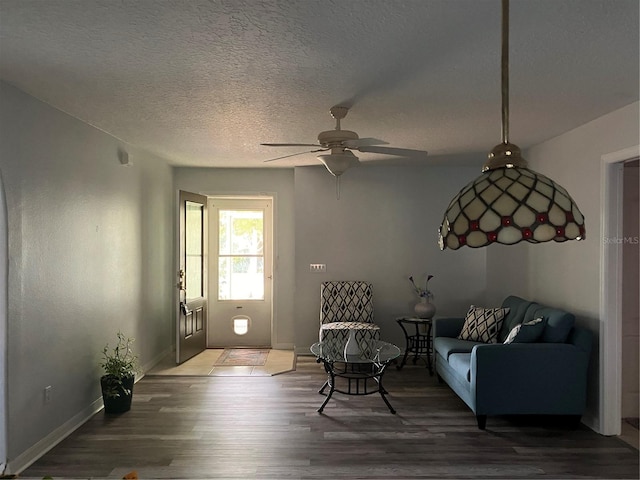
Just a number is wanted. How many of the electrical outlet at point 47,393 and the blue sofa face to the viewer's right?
1

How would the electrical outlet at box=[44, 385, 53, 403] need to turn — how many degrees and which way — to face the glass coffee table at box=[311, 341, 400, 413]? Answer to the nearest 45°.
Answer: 0° — it already faces it

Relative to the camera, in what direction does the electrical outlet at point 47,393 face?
facing to the right of the viewer

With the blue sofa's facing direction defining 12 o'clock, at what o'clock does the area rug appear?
The area rug is roughly at 2 o'clock from the blue sofa.

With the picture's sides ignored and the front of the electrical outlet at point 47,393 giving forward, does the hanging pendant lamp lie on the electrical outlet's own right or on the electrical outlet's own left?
on the electrical outlet's own right

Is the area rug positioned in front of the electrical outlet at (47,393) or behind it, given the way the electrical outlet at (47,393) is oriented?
in front

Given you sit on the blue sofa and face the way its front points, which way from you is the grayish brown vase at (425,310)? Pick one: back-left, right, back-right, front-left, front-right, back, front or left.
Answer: right

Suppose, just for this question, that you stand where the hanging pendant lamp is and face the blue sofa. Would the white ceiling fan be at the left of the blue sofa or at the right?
left

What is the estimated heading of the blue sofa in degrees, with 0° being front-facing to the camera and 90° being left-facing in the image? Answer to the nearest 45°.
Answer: approximately 45°

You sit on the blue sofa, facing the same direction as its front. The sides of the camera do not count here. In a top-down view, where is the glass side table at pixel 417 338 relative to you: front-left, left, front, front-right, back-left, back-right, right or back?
right

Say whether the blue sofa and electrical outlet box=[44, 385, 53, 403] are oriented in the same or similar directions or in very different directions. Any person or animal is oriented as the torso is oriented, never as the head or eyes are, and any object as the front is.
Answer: very different directions

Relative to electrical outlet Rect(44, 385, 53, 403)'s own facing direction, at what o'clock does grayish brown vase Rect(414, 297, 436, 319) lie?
The grayish brown vase is roughly at 12 o'clock from the electrical outlet.

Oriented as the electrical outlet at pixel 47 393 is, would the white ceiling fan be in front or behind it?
in front

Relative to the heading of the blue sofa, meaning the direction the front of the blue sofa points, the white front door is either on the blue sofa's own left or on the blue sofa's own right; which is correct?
on the blue sofa's own right

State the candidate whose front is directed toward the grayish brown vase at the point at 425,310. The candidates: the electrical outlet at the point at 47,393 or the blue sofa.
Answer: the electrical outlet

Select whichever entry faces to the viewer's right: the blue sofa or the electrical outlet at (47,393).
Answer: the electrical outlet
